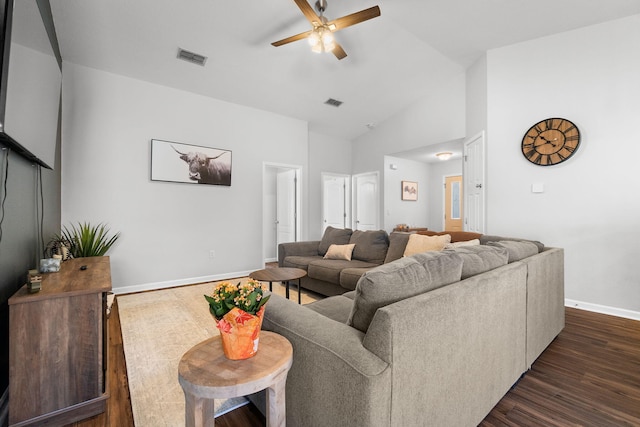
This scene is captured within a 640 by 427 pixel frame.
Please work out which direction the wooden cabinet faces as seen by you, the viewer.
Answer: facing to the right of the viewer

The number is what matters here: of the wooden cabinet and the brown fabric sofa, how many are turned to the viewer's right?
1

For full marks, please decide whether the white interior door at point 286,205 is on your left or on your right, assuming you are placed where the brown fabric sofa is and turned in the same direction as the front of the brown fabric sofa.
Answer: on your right

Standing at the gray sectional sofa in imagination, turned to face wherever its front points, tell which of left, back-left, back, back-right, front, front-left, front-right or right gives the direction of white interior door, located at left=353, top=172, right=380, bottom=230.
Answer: front-right

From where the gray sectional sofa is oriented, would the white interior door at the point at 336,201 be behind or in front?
in front

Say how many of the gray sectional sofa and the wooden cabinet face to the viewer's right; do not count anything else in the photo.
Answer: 1

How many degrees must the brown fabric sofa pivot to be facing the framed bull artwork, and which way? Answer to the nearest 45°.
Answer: approximately 45° to its right

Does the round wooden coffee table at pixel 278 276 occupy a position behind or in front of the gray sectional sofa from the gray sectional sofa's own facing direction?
in front

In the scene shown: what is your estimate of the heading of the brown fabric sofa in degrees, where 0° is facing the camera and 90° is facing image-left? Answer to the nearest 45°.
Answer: approximately 45°
